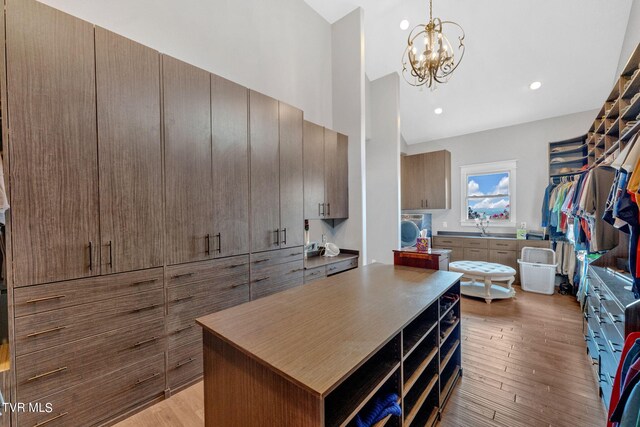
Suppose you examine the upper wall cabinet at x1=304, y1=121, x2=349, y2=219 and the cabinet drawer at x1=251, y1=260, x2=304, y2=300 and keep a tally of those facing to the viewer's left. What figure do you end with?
0

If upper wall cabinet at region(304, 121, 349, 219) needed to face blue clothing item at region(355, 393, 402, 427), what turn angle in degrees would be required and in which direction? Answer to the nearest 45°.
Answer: approximately 45° to its right

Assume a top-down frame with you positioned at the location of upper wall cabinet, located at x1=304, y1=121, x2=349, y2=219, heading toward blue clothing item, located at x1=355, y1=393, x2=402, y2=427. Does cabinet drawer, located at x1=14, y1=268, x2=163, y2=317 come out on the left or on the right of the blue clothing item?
right

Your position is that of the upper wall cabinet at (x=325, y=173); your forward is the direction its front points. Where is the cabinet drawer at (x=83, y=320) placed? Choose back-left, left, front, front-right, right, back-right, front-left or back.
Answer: right

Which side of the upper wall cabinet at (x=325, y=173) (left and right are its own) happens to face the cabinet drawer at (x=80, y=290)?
right

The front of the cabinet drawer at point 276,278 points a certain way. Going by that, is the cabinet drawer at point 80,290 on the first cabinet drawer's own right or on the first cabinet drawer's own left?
on the first cabinet drawer's own right

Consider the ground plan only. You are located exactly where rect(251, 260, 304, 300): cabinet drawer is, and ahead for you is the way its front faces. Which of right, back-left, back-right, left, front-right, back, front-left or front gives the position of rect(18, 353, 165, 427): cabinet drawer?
right

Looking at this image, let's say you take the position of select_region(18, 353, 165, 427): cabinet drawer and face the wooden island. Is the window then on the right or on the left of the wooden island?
left

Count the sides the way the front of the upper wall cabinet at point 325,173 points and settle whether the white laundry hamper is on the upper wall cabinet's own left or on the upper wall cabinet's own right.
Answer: on the upper wall cabinet's own left

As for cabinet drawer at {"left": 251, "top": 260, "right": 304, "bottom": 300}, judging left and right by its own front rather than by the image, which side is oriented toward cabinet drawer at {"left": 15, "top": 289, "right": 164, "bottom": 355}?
right

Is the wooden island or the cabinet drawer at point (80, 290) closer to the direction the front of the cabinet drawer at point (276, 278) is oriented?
the wooden island
